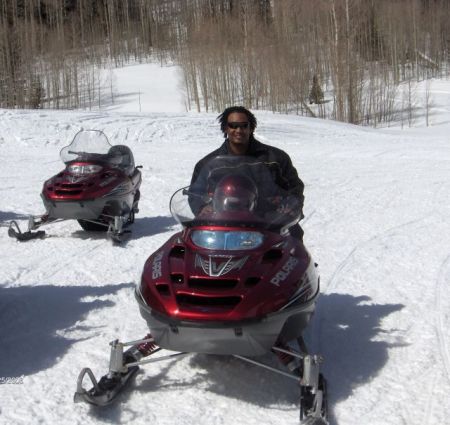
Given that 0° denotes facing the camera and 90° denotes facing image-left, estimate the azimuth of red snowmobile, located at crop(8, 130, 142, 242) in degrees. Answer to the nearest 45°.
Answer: approximately 45°

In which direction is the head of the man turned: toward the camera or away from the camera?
toward the camera

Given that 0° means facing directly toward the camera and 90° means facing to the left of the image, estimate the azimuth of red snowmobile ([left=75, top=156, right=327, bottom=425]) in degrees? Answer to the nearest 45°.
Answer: approximately 0°

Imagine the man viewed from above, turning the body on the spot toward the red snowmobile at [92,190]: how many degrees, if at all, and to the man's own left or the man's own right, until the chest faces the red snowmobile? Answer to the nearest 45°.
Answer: approximately 135° to the man's own right

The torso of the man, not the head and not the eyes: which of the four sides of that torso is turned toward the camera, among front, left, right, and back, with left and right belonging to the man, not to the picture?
front

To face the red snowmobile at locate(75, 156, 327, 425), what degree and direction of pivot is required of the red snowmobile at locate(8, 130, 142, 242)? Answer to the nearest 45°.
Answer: approximately 45° to its left
